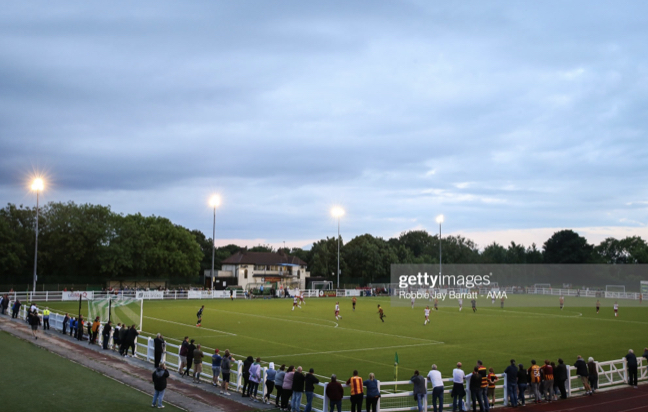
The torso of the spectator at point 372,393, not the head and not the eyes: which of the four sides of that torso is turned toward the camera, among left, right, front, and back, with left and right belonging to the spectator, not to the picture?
back

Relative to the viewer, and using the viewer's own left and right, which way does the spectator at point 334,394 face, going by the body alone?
facing away from the viewer

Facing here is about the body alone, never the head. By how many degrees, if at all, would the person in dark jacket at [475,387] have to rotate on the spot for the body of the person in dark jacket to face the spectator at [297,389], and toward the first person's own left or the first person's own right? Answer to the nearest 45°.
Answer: approximately 90° to the first person's own left

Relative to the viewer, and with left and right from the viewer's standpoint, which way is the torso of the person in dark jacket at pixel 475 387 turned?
facing away from the viewer

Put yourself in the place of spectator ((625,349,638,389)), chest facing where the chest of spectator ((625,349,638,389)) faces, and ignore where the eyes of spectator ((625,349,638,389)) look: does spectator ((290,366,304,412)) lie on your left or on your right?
on your left

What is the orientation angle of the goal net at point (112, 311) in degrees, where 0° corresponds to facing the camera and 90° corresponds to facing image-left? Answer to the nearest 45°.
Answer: approximately 270°

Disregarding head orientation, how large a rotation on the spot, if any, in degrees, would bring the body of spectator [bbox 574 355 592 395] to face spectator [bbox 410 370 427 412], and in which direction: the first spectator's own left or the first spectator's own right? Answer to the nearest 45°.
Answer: approximately 90° to the first spectator's own left

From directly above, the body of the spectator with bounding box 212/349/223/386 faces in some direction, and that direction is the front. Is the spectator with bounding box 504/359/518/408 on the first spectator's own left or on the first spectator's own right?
on the first spectator's own right

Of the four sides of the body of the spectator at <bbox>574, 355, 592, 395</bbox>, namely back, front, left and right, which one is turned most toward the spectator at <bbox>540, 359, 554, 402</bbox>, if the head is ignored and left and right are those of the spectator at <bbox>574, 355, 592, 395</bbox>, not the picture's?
left

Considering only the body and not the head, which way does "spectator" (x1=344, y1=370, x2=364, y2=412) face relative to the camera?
away from the camera

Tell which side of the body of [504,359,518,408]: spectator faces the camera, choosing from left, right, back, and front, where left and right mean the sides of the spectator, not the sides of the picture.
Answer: back

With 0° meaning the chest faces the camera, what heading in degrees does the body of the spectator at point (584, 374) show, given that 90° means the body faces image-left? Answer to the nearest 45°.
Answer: approximately 135°

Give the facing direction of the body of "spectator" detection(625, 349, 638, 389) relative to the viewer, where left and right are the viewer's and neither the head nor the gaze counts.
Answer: facing away from the viewer and to the left of the viewer

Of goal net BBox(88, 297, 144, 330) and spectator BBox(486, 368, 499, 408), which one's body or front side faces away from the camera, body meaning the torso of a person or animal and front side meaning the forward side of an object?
the spectator

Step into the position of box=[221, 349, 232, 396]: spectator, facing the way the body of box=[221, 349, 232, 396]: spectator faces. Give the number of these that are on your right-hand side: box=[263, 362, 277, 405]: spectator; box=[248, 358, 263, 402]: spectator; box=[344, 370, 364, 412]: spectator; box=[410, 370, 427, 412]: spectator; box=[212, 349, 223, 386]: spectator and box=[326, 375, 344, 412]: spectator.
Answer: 5

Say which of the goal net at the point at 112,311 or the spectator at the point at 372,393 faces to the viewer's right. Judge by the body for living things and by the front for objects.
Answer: the goal net
